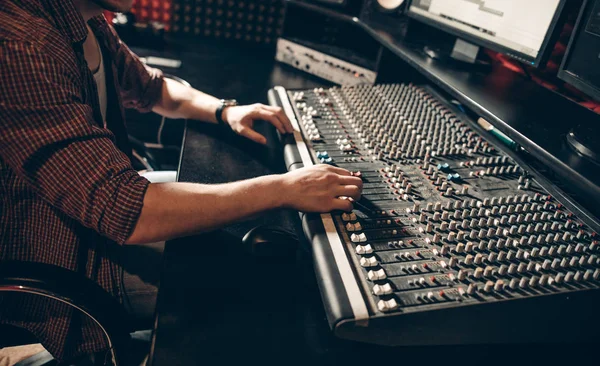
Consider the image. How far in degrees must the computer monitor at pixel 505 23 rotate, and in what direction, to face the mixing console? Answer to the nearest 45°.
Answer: approximately 45° to its left

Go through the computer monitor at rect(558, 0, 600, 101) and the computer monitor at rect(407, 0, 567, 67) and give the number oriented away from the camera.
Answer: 0

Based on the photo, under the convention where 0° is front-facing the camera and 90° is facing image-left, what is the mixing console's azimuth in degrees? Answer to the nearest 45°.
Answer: approximately 90°

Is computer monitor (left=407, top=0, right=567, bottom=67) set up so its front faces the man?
yes

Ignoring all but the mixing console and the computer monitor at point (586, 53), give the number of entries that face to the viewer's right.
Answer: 0

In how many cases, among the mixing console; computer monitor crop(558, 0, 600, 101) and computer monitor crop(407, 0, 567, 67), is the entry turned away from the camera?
0

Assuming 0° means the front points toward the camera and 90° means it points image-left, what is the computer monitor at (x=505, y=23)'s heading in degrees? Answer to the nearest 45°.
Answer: approximately 45°

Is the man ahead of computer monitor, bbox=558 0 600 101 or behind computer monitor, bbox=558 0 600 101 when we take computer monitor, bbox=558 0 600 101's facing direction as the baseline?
ahead
